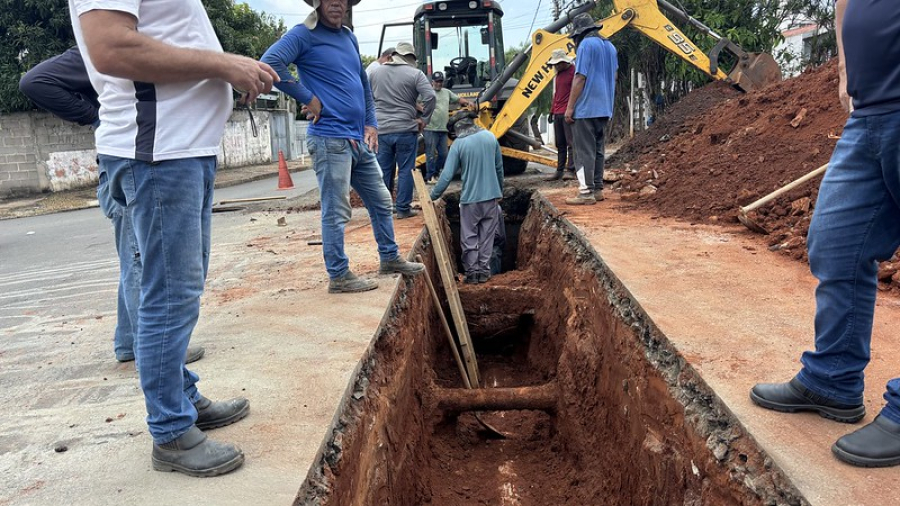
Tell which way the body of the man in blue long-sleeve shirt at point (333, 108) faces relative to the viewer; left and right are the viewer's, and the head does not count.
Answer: facing the viewer and to the right of the viewer

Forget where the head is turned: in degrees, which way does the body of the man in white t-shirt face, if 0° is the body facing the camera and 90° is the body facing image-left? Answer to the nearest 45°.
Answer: approximately 270°

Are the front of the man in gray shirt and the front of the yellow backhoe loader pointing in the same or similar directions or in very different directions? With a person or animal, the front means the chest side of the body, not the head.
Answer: same or similar directions

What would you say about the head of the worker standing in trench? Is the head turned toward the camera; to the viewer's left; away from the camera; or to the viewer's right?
away from the camera

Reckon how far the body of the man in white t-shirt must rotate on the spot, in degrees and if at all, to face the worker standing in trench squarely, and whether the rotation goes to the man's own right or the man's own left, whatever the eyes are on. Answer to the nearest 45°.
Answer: approximately 45° to the man's own left

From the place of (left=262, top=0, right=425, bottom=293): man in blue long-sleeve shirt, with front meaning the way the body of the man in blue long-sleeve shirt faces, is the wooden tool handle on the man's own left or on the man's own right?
on the man's own left
